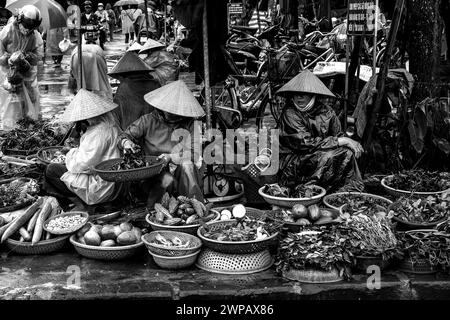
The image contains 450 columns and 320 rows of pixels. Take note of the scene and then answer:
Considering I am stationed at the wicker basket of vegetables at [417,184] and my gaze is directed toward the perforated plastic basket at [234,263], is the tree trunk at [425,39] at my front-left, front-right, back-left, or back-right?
back-right

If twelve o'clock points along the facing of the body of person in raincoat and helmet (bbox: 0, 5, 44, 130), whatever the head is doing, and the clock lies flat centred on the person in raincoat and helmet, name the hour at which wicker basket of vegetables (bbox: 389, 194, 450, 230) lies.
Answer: The wicker basket of vegetables is roughly at 11 o'clock from the person in raincoat and helmet.

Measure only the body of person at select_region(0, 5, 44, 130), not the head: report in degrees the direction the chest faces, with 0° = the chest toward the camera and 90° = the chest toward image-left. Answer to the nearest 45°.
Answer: approximately 0°

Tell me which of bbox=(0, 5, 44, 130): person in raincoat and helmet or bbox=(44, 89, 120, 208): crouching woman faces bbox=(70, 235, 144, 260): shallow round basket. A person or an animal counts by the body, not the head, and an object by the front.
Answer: the person in raincoat and helmet
